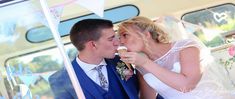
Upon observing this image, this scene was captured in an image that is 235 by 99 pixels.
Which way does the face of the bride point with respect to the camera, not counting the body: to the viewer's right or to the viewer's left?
to the viewer's left

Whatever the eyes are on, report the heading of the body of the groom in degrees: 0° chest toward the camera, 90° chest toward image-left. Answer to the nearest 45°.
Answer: approximately 315°

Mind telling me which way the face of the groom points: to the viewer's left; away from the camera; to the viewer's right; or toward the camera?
to the viewer's right
